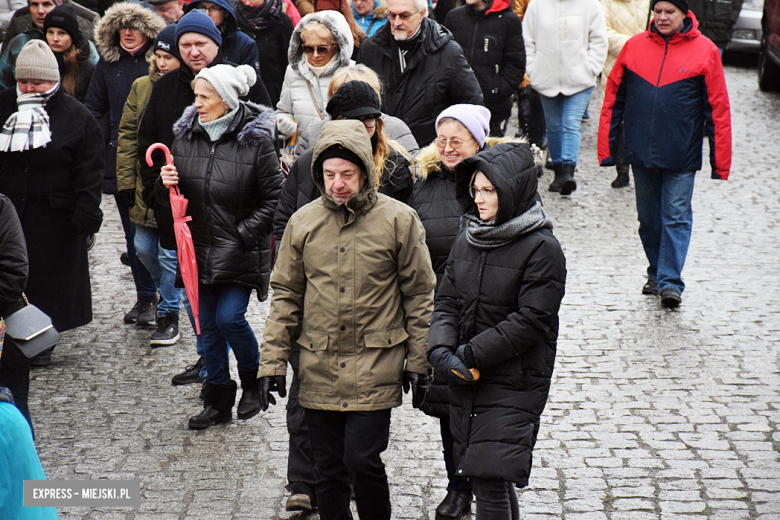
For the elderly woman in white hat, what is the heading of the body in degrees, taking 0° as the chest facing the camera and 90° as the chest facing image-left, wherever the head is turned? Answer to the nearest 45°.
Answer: approximately 45°

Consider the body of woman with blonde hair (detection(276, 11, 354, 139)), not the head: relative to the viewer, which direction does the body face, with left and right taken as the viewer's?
facing the viewer

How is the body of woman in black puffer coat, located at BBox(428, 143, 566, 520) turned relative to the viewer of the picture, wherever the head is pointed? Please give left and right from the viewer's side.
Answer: facing the viewer and to the left of the viewer

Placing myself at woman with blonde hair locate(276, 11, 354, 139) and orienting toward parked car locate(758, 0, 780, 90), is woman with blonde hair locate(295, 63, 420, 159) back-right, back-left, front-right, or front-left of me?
back-right

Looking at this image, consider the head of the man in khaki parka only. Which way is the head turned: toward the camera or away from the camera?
toward the camera

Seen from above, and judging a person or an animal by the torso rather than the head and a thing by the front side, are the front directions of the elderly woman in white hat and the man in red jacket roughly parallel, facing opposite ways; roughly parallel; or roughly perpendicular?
roughly parallel

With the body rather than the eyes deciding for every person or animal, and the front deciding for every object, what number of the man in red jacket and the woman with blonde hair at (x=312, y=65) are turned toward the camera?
2

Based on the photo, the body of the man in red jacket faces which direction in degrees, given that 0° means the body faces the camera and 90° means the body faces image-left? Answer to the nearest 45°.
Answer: approximately 0°

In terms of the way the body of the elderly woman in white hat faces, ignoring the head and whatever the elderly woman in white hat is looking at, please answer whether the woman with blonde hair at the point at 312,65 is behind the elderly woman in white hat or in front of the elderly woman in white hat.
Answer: behind

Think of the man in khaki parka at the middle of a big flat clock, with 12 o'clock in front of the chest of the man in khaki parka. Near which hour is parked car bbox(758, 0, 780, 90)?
The parked car is roughly at 7 o'clock from the man in khaki parka.

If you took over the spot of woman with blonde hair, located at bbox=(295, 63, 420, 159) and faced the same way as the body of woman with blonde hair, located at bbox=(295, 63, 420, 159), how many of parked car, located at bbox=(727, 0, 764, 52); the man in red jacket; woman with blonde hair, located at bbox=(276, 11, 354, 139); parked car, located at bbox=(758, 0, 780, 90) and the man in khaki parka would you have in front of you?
1

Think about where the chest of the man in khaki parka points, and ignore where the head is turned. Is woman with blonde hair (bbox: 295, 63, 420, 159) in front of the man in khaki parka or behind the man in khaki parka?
behind

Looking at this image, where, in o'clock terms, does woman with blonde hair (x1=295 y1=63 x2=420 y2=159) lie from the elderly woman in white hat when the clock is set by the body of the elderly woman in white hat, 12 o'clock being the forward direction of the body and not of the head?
The woman with blonde hair is roughly at 8 o'clock from the elderly woman in white hat.

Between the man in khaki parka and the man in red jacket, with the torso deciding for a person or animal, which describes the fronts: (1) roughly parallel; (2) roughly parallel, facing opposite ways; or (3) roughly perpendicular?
roughly parallel

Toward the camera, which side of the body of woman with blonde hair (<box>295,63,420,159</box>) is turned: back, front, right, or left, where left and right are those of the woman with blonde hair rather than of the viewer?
front

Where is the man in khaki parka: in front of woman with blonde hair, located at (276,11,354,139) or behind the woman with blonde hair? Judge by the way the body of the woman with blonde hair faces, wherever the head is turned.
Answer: in front

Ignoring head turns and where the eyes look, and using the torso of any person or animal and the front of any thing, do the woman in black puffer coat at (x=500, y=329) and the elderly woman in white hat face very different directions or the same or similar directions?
same or similar directions

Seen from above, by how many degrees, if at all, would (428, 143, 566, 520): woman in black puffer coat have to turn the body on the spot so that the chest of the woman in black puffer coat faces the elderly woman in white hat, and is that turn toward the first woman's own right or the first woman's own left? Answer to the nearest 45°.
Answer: approximately 90° to the first woman's own right
